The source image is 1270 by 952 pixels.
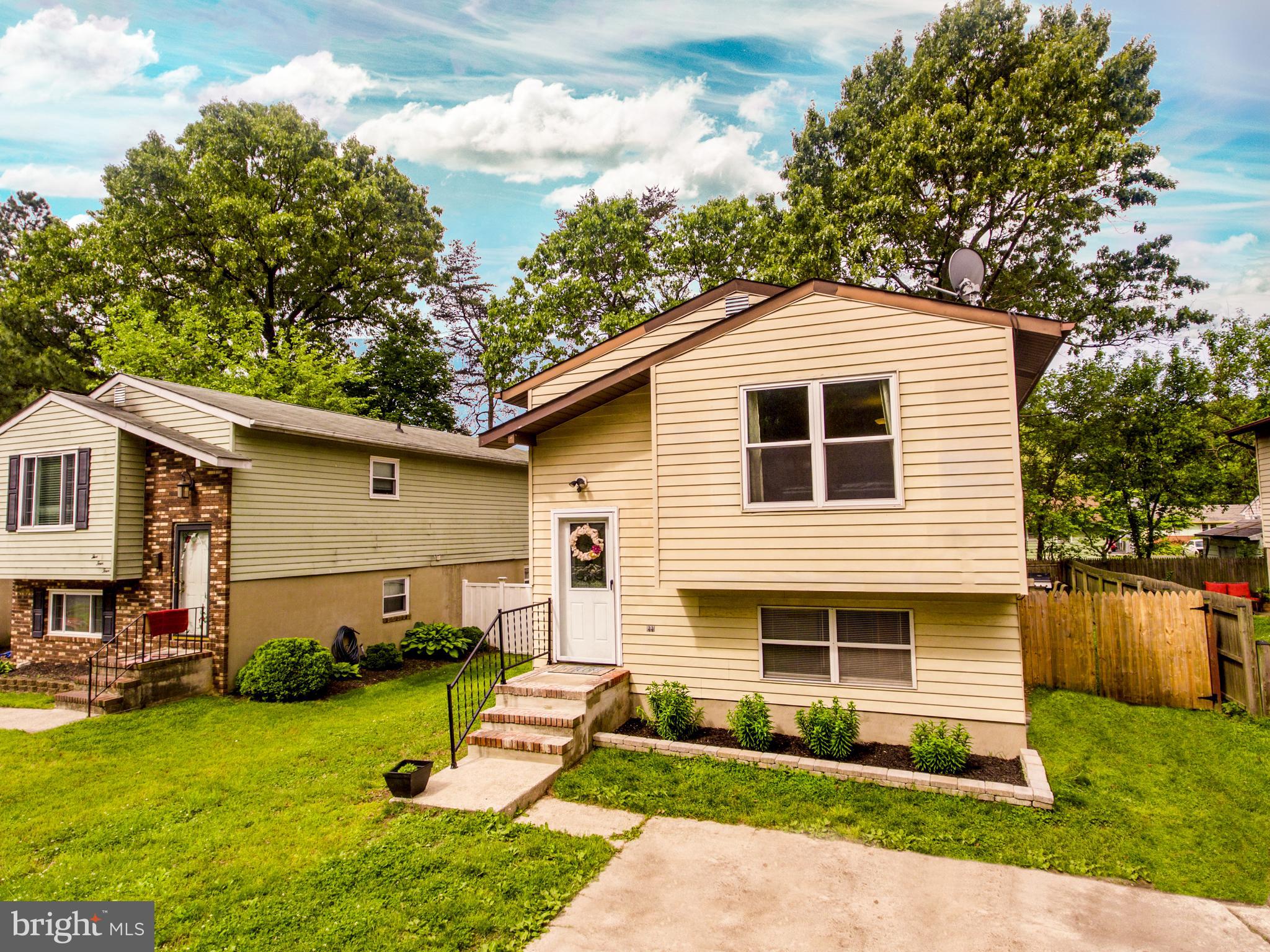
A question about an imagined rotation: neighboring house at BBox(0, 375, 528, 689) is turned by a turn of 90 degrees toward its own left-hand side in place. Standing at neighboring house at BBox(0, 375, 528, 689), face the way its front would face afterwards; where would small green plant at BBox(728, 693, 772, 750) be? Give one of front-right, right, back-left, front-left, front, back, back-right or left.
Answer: front

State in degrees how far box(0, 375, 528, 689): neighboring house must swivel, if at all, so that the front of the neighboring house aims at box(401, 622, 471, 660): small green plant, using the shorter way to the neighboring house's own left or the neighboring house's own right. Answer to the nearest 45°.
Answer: approximately 135° to the neighboring house's own left

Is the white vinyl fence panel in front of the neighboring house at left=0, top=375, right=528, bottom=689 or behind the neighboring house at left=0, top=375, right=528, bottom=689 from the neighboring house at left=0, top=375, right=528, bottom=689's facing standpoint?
behind

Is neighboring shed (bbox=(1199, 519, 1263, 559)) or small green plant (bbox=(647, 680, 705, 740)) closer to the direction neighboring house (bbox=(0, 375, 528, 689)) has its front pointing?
the small green plant

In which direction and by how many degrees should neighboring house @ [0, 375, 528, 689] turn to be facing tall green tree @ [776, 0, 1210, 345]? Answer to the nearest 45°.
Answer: approximately 135° to its left

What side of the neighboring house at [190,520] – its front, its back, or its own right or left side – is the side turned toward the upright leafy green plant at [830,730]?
left

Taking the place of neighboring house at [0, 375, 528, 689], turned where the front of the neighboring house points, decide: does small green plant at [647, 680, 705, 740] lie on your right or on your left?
on your left

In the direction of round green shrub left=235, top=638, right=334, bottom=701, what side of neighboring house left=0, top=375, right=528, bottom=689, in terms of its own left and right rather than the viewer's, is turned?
left

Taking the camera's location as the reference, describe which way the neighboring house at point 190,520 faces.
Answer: facing the viewer and to the left of the viewer

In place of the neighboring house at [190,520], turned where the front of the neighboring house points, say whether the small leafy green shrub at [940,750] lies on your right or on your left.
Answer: on your left

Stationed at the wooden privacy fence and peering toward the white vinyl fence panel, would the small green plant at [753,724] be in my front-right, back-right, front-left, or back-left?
front-left

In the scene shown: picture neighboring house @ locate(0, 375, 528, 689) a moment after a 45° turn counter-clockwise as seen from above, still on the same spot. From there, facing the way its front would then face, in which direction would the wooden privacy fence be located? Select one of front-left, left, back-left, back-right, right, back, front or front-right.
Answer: front-left

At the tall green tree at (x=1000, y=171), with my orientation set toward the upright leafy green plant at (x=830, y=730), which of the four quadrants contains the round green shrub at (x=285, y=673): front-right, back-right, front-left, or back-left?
front-right
